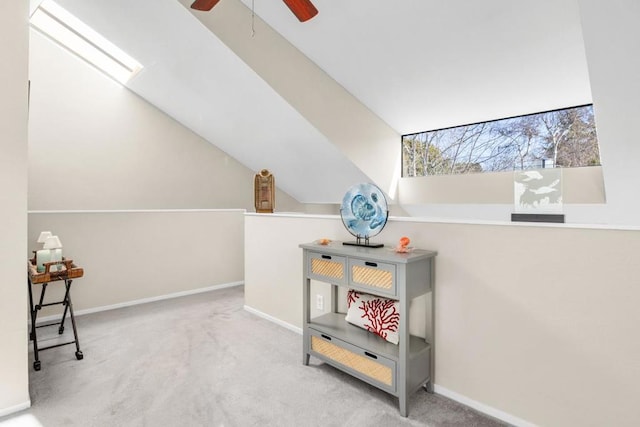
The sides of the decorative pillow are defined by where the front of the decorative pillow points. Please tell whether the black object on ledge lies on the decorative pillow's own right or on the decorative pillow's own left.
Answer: on the decorative pillow's own left

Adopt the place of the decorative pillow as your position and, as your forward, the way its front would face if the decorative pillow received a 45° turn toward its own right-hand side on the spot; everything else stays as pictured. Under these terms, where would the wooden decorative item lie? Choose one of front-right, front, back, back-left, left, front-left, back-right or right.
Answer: front-right

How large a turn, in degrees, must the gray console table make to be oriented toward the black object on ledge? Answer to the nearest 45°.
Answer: approximately 135° to its left

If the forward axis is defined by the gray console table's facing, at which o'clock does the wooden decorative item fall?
The wooden decorative item is roughly at 3 o'clock from the gray console table.

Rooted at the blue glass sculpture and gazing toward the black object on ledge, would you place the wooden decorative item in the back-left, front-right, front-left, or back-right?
back-left

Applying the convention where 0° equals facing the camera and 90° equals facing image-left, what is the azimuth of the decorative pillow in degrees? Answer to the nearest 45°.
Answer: approximately 45°
